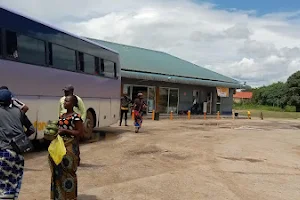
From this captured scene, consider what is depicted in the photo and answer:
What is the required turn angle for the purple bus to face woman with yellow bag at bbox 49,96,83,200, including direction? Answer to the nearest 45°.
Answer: approximately 45° to its left

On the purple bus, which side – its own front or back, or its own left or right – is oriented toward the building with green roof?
back

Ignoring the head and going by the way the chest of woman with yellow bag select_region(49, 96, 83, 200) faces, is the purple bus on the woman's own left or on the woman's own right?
on the woman's own right

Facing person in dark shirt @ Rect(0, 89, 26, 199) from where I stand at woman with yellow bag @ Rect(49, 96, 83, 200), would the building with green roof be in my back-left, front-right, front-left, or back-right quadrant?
back-right

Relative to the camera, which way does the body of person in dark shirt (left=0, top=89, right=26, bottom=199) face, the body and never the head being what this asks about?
away from the camera

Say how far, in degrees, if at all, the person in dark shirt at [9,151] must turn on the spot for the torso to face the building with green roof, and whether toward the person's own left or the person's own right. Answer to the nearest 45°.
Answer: approximately 45° to the person's own right

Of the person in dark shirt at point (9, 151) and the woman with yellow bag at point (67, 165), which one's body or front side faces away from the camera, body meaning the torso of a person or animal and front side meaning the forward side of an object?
the person in dark shirt

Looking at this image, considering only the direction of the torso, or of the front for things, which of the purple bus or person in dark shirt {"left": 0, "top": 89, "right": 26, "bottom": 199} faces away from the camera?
the person in dark shirt

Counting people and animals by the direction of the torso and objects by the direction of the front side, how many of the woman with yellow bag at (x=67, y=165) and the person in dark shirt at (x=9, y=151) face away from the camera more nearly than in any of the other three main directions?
1

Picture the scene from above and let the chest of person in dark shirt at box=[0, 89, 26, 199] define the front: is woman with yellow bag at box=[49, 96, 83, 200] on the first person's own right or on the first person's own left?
on the first person's own right

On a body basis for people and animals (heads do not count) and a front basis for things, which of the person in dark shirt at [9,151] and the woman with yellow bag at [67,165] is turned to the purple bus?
the person in dark shirt

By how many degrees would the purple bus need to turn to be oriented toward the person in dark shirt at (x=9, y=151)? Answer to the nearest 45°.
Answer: approximately 45° to its left
